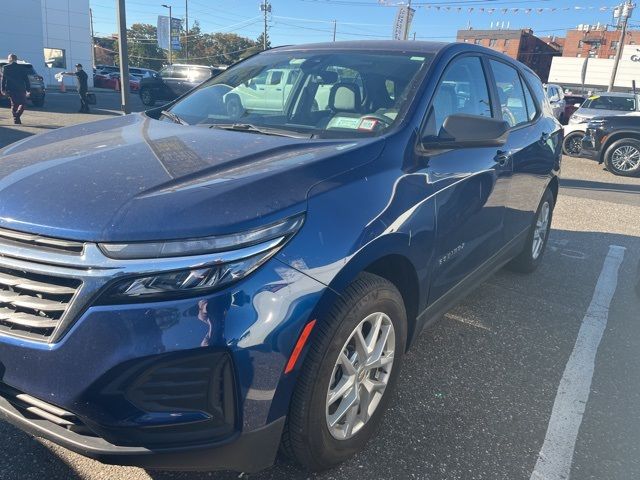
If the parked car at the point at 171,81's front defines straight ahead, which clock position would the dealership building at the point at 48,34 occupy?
The dealership building is roughly at 2 o'clock from the parked car.

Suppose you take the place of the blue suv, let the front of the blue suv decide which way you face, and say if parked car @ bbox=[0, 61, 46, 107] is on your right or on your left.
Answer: on your right

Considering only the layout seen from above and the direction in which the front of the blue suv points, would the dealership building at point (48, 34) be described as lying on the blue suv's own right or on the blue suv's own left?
on the blue suv's own right

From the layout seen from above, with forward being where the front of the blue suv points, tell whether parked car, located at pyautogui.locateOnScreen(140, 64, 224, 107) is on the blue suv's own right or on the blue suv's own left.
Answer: on the blue suv's own right

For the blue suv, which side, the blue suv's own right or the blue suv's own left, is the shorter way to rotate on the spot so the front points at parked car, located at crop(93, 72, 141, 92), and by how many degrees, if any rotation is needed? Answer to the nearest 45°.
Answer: approximately 135° to the blue suv's own right

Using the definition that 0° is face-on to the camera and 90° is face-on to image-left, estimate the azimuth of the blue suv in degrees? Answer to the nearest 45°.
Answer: approximately 45°

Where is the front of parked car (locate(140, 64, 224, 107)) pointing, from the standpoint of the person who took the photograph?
facing to the left of the viewer

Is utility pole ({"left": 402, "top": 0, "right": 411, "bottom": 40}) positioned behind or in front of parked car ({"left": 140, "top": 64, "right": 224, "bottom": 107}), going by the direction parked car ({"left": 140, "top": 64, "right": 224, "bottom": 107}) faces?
behind

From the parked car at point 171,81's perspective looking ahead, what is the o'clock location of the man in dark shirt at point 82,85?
The man in dark shirt is roughly at 10 o'clock from the parked car.

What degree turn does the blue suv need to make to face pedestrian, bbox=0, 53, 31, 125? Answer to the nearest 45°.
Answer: approximately 90° to its right

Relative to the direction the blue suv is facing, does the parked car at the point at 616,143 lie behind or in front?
behind

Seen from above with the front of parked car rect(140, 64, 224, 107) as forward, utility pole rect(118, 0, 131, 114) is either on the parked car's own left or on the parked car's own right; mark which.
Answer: on the parked car's own left

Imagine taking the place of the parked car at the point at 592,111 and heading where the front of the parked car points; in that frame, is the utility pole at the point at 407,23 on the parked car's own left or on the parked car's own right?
on the parked car's own right

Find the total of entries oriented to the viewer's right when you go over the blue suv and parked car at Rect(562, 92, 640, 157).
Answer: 0

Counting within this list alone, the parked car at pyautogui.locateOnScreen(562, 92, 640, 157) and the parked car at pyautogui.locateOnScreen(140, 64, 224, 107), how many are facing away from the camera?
0

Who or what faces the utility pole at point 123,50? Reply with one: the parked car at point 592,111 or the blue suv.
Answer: the parked car

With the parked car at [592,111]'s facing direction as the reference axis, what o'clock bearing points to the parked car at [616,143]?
the parked car at [616,143] is roughly at 10 o'clock from the parked car at [592,111].
